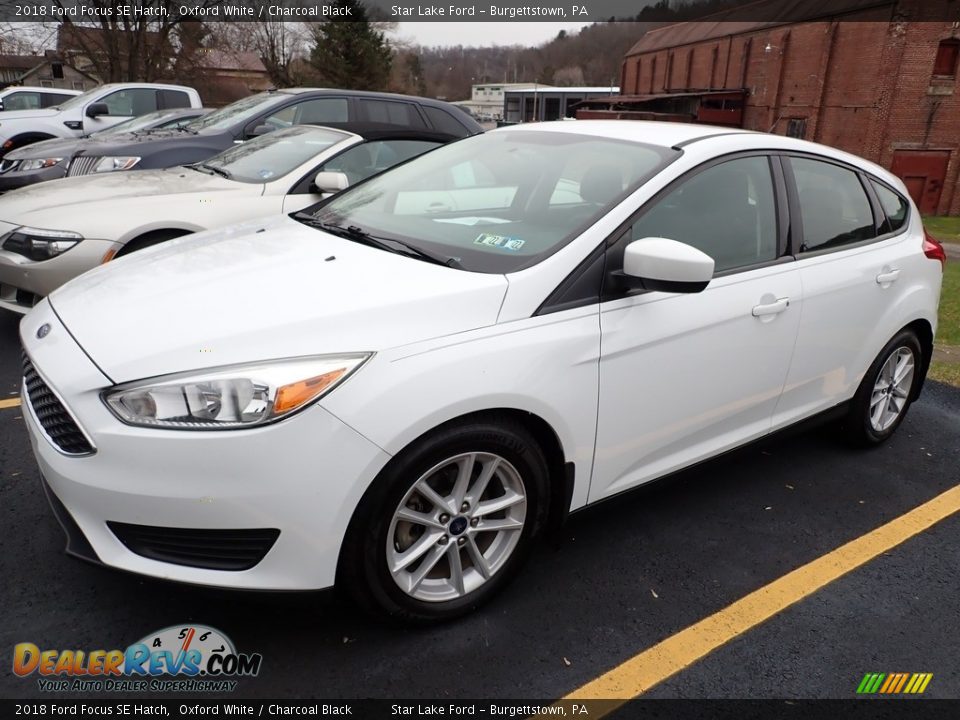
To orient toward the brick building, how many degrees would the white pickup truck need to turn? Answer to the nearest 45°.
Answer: approximately 135° to its left

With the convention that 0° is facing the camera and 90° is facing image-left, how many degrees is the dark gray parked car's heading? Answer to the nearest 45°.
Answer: approximately 45°

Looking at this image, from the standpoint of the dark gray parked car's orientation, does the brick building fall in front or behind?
behind

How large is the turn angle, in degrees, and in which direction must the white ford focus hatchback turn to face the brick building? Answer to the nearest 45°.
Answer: approximately 180°

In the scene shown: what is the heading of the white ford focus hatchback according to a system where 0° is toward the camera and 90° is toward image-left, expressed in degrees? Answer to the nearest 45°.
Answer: approximately 45°

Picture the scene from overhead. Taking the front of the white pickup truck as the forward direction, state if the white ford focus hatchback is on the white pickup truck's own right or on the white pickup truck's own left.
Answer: on the white pickup truck's own left

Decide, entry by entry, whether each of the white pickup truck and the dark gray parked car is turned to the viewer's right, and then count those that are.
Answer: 0

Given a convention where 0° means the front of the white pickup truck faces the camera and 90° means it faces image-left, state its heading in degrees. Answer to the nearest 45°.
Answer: approximately 45°

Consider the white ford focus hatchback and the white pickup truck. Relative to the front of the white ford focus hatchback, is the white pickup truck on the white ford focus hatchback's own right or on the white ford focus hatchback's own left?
on the white ford focus hatchback's own right
